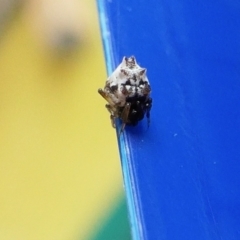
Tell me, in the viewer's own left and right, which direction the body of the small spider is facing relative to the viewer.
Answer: facing the viewer
